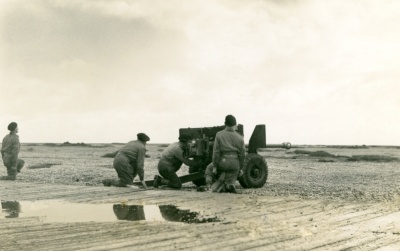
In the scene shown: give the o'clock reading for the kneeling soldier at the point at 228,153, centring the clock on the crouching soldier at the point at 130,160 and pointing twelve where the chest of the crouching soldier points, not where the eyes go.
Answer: The kneeling soldier is roughly at 1 o'clock from the crouching soldier.

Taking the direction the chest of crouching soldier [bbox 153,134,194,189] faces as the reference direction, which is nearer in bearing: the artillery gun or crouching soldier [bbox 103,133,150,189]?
the artillery gun

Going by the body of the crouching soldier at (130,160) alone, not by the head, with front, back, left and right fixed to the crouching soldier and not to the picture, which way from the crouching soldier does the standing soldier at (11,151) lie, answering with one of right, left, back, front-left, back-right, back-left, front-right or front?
back-left

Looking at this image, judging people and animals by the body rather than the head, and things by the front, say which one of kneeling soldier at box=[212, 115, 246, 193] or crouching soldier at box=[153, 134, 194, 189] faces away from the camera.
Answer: the kneeling soldier

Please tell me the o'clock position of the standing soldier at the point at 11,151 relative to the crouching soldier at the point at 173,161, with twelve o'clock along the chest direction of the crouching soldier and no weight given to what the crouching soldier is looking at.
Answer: The standing soldier is roughly at 7 o'clock from the crouching soldier.

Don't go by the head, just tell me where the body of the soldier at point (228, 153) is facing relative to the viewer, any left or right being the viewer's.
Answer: facing away from the viewer

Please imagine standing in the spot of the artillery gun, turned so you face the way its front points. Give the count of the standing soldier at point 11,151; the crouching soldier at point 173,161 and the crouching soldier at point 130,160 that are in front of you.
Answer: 0

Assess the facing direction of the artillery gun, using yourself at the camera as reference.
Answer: facing away from the viewer and to the right of the viewer

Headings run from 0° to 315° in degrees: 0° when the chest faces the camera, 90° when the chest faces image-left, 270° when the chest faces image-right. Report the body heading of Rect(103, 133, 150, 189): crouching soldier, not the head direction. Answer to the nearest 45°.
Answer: approximately 270°

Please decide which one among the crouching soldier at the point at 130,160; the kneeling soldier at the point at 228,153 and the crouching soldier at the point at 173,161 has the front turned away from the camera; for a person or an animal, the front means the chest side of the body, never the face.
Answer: the kneeling soldier

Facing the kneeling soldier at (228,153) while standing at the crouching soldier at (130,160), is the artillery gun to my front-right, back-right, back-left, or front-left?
front-left

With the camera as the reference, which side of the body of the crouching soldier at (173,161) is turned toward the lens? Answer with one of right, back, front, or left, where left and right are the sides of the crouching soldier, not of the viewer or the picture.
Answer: right

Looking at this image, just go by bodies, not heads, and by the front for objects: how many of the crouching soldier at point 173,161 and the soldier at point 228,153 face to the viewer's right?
1

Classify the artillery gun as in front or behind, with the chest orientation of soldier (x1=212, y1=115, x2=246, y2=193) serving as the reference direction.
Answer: in front

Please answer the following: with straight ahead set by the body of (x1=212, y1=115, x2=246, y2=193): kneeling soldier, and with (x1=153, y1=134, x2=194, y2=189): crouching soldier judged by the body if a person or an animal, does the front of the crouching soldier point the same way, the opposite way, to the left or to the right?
to the right

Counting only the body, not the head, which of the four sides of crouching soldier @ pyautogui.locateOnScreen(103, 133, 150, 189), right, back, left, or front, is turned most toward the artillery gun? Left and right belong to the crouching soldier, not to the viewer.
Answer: front

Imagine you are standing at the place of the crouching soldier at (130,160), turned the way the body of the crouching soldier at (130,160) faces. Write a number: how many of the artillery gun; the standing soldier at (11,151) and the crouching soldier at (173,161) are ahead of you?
2

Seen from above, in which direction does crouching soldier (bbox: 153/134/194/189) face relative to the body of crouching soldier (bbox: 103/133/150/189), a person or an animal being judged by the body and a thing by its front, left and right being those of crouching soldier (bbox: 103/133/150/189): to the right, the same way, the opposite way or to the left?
the same way

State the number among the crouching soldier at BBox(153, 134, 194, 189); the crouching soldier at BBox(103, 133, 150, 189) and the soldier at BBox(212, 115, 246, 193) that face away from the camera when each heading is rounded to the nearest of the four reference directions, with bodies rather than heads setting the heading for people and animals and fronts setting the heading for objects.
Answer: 1
